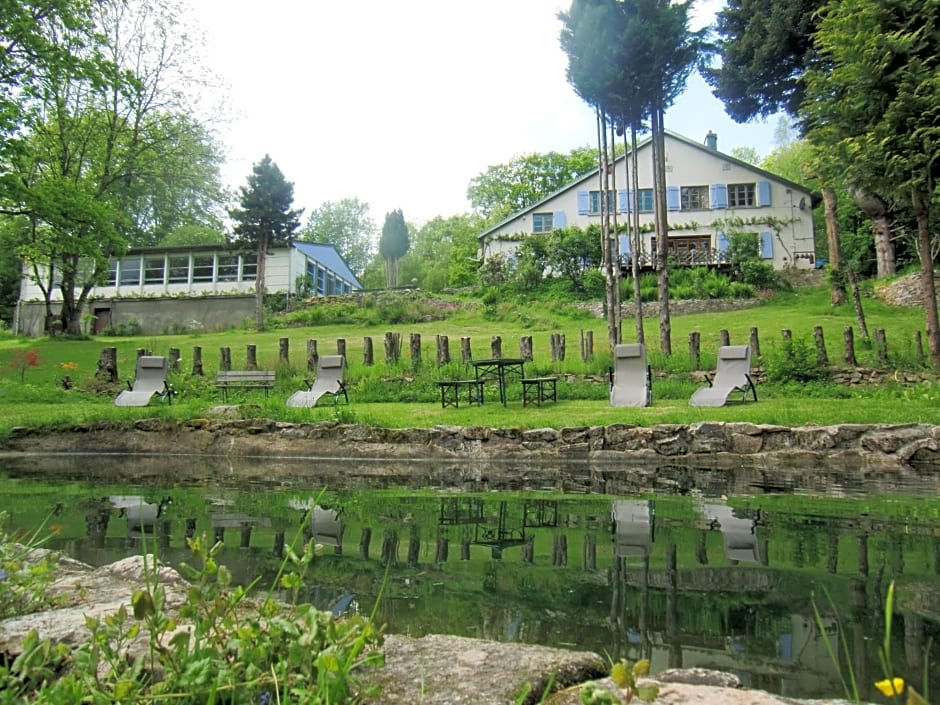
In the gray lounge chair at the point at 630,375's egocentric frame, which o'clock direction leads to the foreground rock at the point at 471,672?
The foreground rock is roughly at 12 o'clock from the gray lounge chair.

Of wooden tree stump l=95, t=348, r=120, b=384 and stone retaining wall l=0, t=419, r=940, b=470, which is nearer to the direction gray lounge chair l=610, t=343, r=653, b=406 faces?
the stone retaining wall

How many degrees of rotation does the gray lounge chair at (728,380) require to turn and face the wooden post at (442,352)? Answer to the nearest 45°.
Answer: approximately 45° to its right

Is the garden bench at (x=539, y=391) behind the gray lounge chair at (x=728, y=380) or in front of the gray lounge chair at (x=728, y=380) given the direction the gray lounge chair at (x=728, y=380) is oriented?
in front

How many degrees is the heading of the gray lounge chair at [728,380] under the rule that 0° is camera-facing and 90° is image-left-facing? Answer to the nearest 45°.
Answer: approximately 45°

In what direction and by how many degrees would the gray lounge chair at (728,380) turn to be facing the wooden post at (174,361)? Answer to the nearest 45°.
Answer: approximately 45° to its right

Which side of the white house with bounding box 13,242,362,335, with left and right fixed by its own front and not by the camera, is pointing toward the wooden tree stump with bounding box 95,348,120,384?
front

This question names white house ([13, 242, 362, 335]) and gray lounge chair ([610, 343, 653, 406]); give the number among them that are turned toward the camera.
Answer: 2

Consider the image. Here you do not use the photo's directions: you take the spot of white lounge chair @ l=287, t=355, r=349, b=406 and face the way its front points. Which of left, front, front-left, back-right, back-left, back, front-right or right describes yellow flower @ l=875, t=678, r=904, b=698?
front-left

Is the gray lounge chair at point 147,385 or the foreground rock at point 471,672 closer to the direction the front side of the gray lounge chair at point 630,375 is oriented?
the foreground rock

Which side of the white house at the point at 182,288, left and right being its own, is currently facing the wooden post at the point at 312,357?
front

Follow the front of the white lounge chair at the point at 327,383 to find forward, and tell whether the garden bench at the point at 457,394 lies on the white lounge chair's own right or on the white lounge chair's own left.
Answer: on the white lounge chair's own left

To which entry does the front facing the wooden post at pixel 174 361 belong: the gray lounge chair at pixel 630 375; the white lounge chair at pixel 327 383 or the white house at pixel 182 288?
the white house

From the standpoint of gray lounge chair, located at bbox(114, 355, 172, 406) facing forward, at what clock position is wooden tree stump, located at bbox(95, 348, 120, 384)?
The wooden tree stump is roughly at 4 o'clock from the gray lounge chair.

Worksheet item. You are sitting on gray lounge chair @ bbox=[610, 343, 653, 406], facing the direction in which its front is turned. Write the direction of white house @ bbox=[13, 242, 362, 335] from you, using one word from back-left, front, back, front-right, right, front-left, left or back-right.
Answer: back-right

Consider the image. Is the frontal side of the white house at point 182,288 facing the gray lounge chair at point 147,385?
yes
